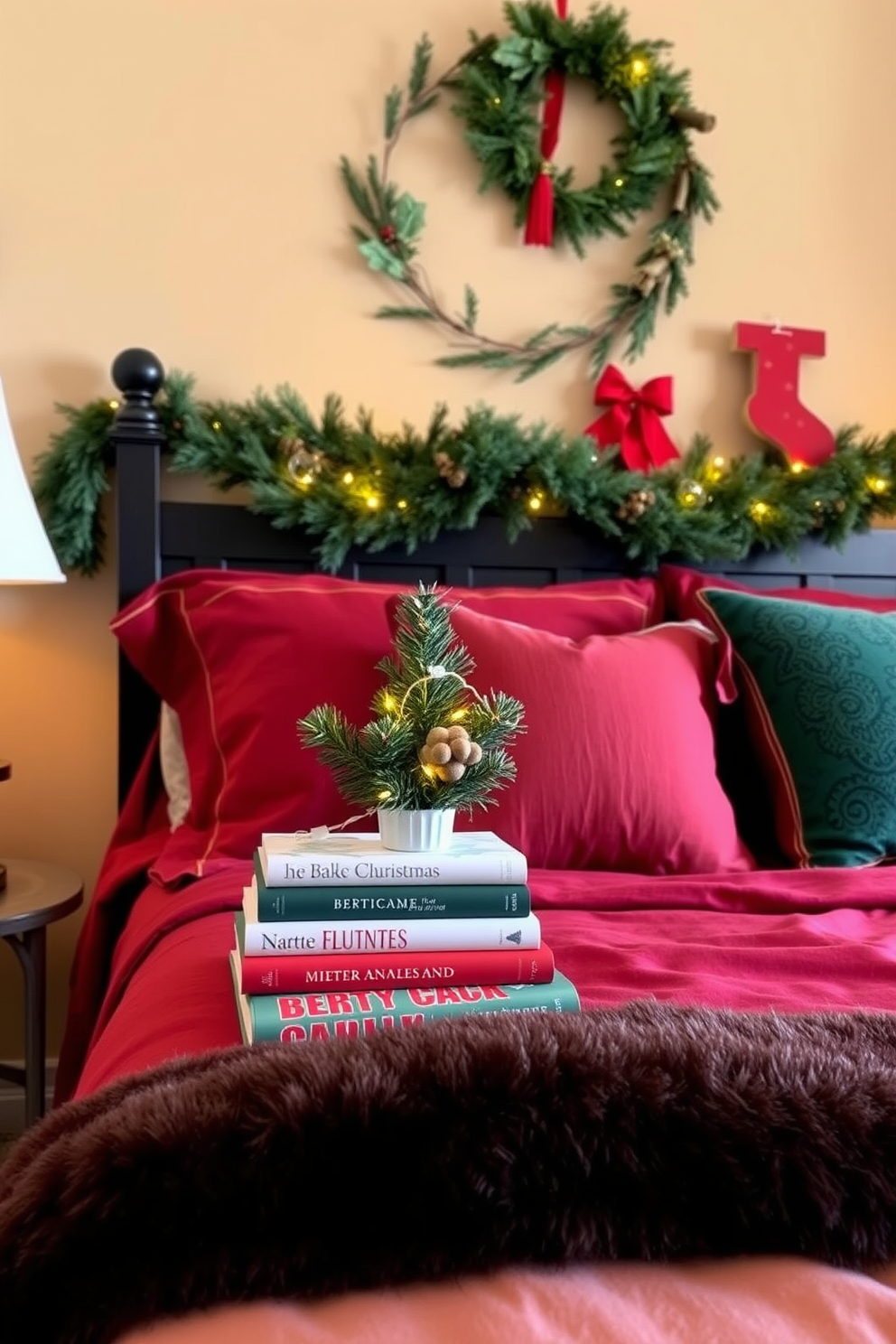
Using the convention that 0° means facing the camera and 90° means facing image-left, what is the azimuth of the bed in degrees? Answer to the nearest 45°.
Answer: approximately 0°

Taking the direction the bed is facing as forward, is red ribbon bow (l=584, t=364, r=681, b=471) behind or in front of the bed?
behind

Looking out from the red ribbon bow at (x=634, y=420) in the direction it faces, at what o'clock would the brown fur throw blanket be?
The brown fur throw blanket is roughly at 12 o'clock from the red ribbon bow.

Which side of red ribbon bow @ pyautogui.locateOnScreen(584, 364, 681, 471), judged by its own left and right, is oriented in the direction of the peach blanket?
front

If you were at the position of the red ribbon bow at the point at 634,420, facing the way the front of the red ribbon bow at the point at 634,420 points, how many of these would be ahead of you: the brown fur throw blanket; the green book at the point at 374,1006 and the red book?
3
